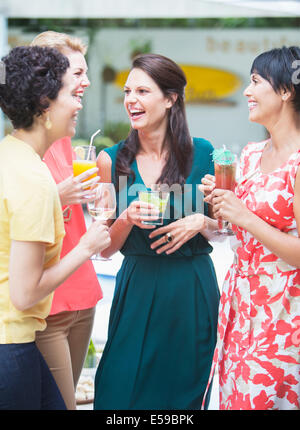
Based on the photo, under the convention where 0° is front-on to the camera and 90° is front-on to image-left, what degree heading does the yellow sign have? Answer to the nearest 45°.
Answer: approximately 0°

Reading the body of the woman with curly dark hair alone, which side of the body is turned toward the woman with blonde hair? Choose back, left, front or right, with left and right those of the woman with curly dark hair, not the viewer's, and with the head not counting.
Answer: left

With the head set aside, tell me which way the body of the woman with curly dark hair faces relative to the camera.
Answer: to the viewer's right

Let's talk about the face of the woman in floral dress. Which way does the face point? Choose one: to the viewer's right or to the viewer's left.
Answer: to the viewer's left

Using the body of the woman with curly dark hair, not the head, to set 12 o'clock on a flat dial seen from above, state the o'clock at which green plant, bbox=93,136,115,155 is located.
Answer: The green plant is roughly at 9 o'clock from the woman with curly dark hair.

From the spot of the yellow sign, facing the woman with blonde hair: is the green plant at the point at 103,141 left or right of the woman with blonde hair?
right

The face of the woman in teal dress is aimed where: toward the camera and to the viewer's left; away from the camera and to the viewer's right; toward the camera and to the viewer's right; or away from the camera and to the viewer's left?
toward the camera and to the viewer's left

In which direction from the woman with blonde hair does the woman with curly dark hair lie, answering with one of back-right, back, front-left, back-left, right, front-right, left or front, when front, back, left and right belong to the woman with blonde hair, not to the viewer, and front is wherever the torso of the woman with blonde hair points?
right

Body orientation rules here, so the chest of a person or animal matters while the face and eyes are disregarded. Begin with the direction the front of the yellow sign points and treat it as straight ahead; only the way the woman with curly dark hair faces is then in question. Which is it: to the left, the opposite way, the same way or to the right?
to the left

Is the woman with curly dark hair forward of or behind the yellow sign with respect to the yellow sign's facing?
forward

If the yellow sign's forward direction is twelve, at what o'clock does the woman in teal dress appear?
The woman in teal dress is roughly at 12 o'clock from the yellow sign.

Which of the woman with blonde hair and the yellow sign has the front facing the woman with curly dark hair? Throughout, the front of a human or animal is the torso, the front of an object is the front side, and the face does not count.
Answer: the yellow sign

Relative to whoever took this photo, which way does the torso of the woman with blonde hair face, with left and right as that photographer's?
facing to the right of the viewer

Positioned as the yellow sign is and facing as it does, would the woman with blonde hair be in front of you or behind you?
in front
